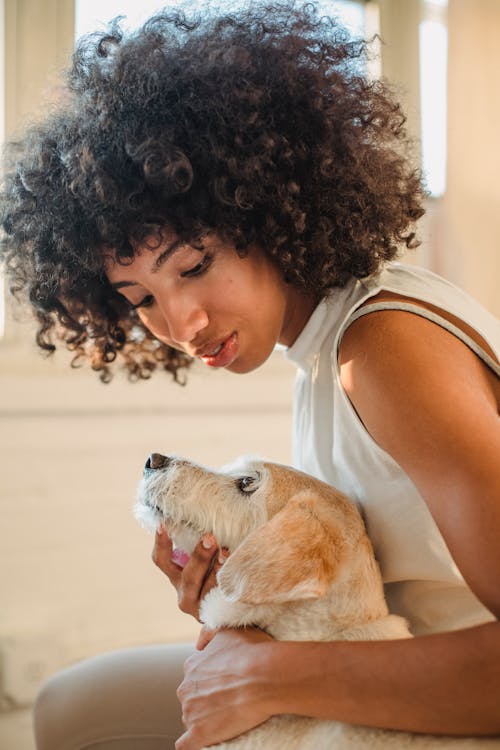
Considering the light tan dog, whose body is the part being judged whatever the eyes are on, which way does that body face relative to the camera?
to the viewer's left

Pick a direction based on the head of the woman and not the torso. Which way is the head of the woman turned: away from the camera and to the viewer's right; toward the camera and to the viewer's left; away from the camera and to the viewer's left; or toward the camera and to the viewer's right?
toward the camera and to the viewer's left

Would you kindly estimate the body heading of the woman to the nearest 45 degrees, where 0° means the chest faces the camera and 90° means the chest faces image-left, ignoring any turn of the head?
approximately 90°
